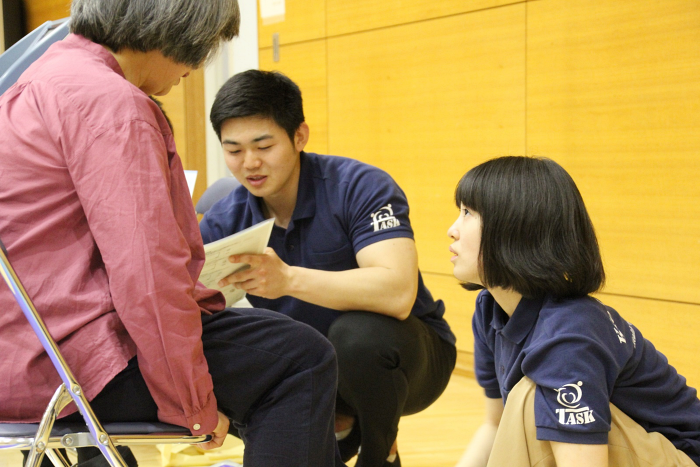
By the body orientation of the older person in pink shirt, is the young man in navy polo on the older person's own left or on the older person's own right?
on the older person's own left

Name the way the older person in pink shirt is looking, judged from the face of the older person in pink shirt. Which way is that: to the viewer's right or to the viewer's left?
to the viewer's right

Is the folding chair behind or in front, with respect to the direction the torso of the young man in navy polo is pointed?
in front

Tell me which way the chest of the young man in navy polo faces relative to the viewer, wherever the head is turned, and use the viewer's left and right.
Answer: facing the viewer and to the left of the viewer

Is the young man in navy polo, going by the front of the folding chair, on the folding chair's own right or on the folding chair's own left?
on the folding chair's own left

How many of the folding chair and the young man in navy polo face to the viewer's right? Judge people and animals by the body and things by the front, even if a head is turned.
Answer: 1

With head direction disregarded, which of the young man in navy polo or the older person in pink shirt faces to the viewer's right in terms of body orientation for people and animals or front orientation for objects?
the older person in pink shirt

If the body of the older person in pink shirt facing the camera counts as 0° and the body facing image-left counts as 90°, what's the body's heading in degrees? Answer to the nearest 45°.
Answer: approximately 270°

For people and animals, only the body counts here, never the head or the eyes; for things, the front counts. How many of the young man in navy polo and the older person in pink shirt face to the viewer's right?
1

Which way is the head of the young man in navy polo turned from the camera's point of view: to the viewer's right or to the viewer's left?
to the viewer's left

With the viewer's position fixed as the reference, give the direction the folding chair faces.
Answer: facing to the right of the viewer
